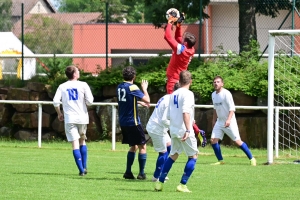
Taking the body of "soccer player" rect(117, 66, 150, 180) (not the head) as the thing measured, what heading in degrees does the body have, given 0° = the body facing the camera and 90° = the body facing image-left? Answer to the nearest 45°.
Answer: approximately 225°

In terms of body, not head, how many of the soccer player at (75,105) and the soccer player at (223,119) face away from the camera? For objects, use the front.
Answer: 1

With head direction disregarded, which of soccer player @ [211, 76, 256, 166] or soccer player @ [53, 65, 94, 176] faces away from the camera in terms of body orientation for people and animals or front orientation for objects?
soccer player @ [53, 65, 94, 176]

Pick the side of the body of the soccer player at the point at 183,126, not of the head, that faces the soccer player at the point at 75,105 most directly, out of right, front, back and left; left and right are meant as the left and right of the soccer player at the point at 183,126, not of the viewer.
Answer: left

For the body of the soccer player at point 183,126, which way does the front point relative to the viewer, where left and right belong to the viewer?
facing away from the viewer and to the right of the viewer

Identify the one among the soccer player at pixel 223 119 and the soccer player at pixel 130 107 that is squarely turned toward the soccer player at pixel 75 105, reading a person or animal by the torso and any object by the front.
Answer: the soccer player at pixel 223 119

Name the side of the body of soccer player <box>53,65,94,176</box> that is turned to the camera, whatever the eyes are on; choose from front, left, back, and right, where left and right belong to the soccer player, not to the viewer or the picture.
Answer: back
